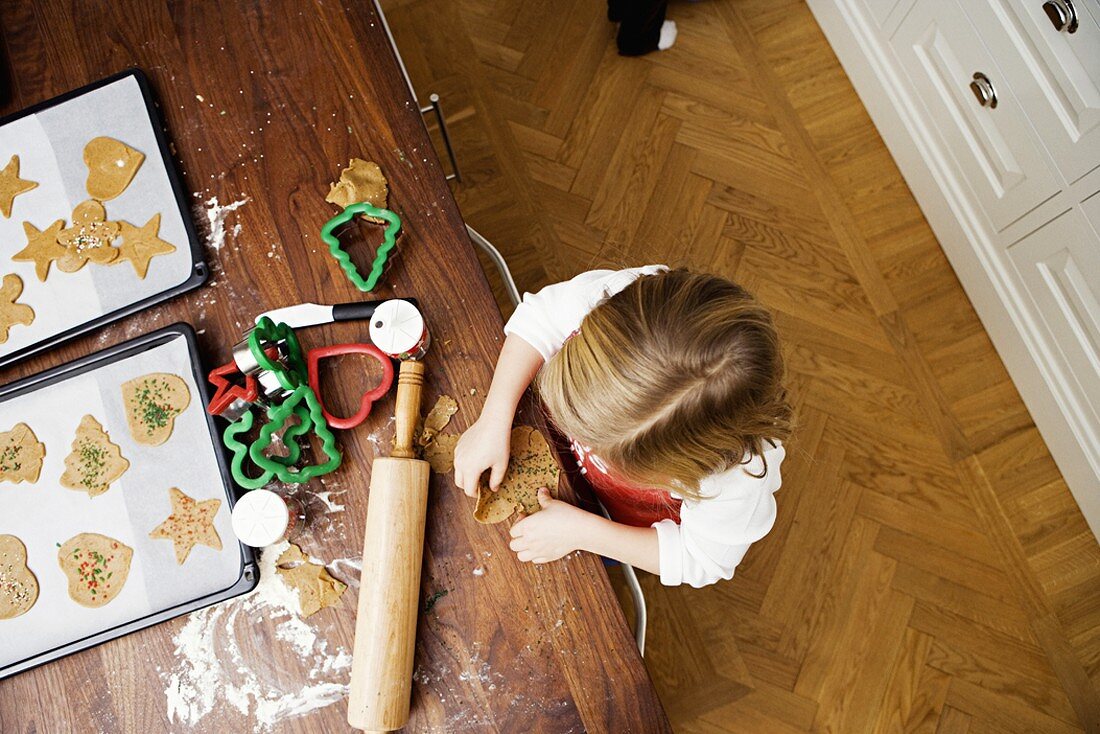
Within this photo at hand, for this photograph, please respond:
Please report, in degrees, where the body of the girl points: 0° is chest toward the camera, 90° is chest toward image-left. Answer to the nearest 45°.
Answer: approximately 45°

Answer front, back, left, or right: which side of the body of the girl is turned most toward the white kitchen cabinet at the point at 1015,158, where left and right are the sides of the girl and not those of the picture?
back
